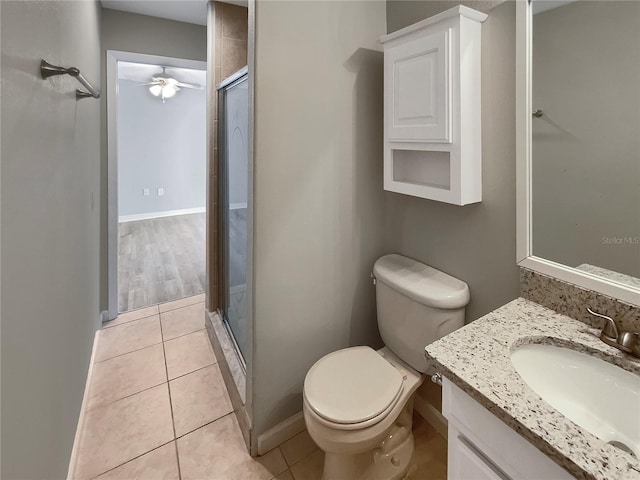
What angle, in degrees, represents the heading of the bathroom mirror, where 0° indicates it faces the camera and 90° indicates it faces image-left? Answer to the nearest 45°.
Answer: approximately 45°

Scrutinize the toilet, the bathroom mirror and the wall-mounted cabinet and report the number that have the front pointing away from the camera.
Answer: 0

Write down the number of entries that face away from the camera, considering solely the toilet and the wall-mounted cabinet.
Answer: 0

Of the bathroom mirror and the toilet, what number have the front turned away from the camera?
0

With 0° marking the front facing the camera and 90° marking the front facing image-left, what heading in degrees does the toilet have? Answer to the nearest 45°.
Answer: approximately 45°

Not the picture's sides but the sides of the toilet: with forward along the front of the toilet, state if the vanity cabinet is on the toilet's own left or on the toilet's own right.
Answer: on the toilet's own left

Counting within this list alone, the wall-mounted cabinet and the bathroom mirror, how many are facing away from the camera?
0

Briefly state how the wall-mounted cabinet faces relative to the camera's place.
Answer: facing the viewer and to the left of the viewer

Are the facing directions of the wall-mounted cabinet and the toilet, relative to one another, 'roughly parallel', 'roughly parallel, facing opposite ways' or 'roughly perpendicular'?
roughly parallel
